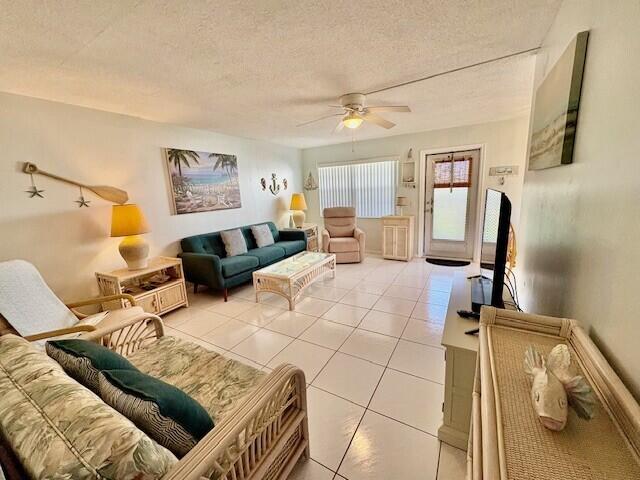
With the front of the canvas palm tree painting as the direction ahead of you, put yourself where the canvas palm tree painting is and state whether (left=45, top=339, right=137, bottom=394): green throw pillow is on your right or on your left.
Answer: on your right

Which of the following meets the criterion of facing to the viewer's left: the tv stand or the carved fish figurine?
the tv stand

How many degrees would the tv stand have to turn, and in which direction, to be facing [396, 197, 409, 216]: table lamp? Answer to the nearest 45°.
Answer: approximately 90° to its right

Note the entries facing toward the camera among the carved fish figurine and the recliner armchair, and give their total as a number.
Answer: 2

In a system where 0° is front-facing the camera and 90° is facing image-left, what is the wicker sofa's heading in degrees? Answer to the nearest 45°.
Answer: approximately 225°

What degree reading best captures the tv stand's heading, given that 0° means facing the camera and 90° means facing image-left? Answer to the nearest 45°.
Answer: approximately 90°

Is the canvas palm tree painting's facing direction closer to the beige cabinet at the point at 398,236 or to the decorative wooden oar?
the beige cabinet
